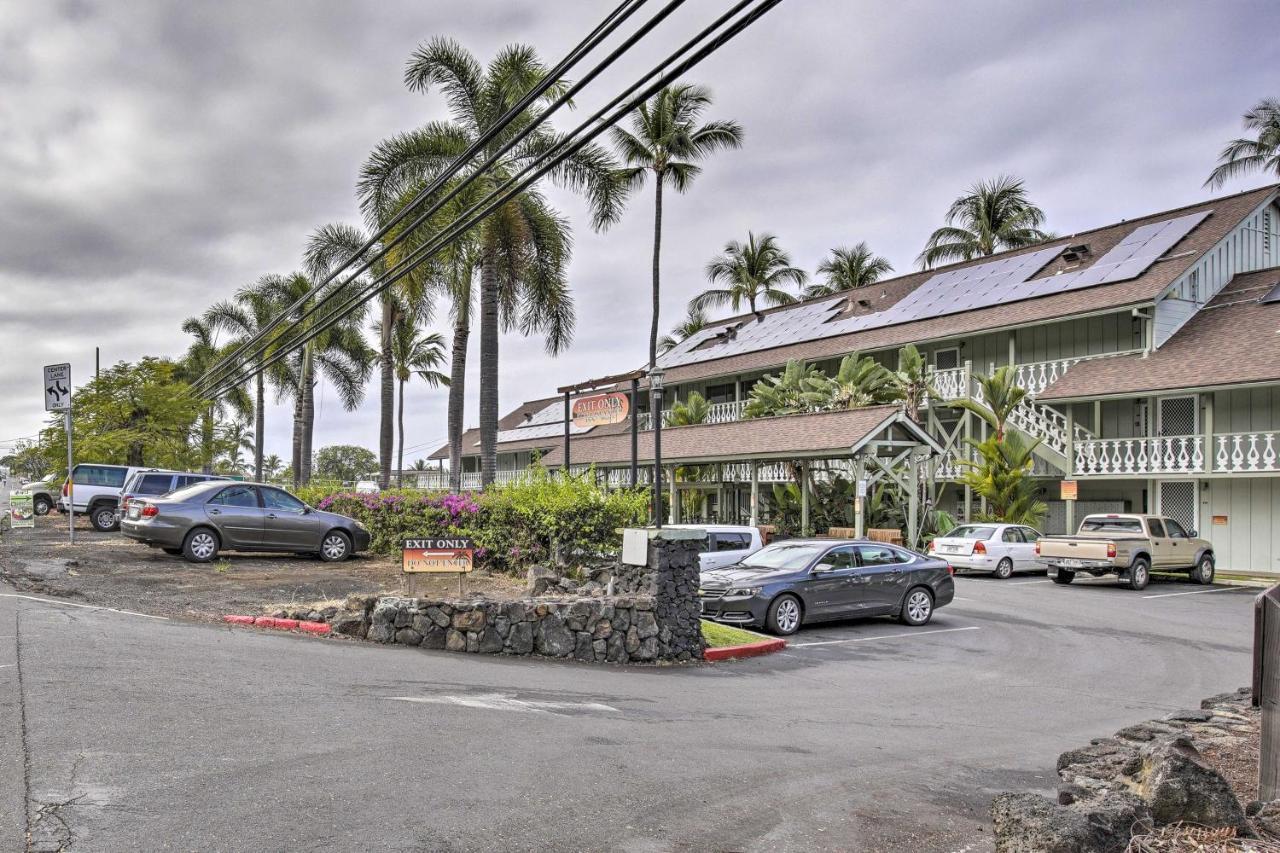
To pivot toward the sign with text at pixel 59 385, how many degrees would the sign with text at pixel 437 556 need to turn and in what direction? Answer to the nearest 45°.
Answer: approximately 135° to its right

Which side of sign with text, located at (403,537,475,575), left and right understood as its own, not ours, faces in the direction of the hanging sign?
back

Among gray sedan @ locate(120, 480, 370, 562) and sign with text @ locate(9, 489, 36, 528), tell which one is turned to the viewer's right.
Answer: the gray sedan

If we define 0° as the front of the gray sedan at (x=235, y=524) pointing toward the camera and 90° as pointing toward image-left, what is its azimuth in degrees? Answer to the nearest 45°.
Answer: approximately 270°

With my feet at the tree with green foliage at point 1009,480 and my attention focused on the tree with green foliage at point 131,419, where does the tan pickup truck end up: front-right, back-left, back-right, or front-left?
back-left

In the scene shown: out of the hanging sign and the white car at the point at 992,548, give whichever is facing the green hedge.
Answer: the hanging sign

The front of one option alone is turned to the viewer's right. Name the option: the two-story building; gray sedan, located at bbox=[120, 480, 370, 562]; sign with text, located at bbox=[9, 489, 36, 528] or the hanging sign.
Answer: the gray sedan

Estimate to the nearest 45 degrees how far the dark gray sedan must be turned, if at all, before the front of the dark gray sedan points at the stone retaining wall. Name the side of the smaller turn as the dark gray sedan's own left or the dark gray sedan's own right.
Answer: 0° — it already faces it

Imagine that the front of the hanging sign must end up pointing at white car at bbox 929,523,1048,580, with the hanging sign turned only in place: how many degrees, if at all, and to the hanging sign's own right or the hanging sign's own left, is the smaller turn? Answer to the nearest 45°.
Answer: approximately 90° to the hanging sign's own left
